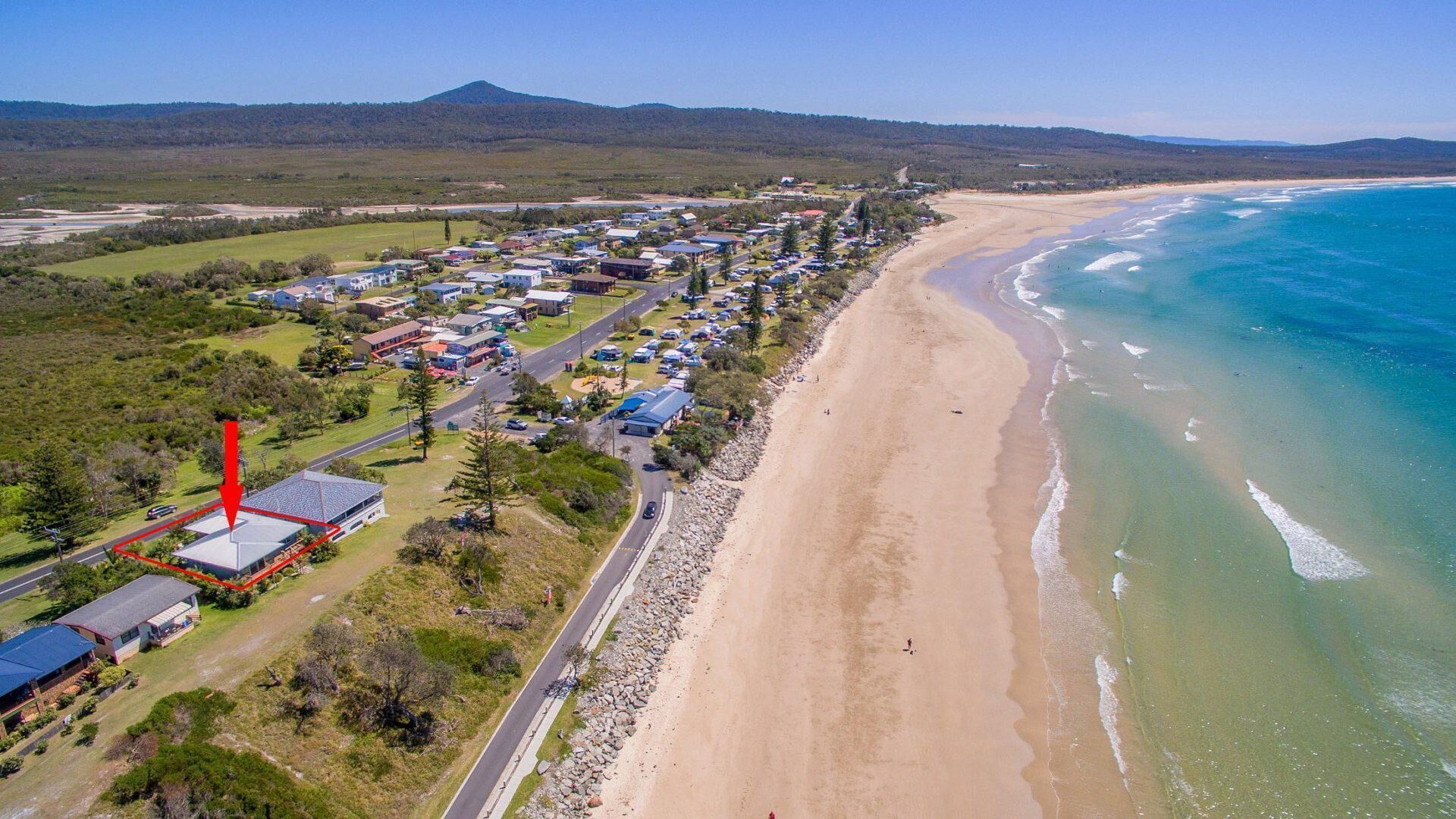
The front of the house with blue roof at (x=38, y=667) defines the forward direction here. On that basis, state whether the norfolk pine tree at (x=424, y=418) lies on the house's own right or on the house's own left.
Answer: on the house's own left

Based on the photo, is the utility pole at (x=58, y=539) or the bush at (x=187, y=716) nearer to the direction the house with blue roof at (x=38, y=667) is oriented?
the bush

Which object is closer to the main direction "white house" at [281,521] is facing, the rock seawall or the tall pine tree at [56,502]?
the rock seawall

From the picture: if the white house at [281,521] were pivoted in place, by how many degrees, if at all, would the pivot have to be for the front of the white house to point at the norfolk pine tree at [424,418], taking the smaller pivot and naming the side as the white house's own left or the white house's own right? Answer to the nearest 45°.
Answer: approximately 90° to the white house's own left

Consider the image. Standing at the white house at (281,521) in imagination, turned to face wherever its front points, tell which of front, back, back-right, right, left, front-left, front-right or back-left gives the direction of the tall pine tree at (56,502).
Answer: back

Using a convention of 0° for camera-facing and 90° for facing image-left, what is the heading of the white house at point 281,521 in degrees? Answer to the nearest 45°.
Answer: approximately 315°

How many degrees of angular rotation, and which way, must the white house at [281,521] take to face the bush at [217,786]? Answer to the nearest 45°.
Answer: approximately 45° to its right

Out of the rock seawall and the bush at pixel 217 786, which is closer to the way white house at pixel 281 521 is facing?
the rock seawall

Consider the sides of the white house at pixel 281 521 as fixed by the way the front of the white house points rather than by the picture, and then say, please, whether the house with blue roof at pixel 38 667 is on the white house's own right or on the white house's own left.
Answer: on the white house's own right

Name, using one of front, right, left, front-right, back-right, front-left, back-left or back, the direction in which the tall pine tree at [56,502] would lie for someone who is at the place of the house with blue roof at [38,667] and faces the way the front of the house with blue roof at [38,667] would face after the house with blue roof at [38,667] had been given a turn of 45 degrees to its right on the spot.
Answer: back

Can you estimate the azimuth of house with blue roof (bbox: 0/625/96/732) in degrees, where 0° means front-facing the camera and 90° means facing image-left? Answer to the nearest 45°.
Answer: approximately 315°
